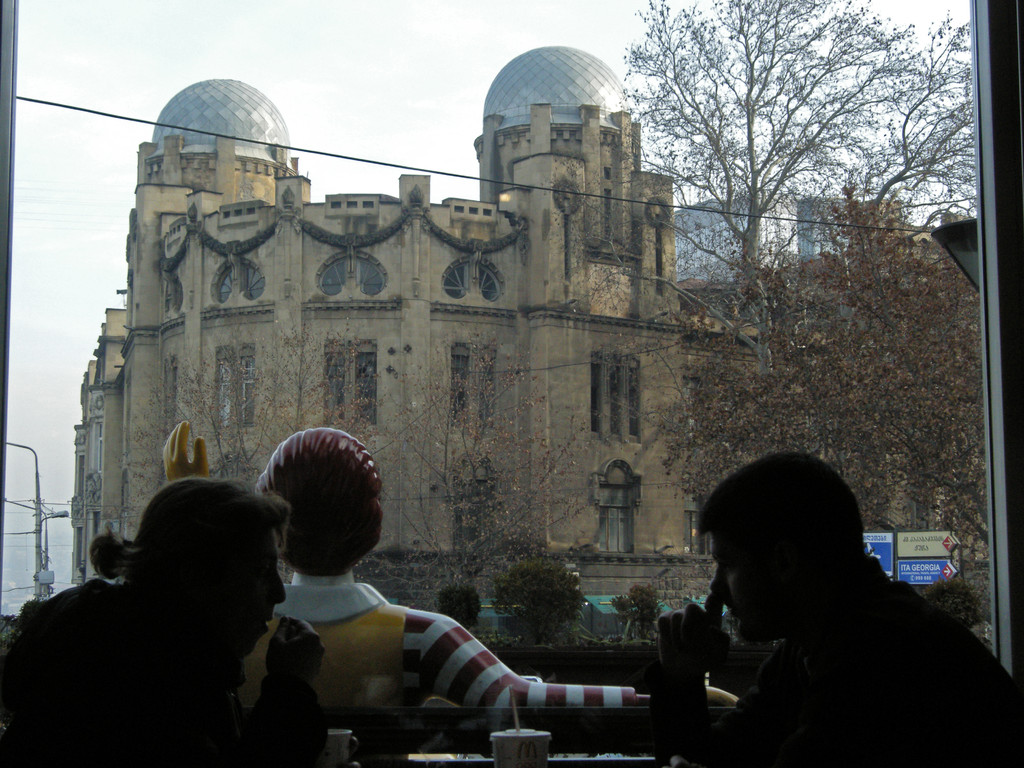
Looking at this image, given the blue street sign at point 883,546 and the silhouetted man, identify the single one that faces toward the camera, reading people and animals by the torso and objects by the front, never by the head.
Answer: the blue street sign

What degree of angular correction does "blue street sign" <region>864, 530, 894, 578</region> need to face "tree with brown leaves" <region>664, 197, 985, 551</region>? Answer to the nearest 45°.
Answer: approximately 180°

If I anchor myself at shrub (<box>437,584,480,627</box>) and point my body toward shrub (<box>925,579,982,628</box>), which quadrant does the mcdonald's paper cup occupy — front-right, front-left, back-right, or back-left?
front-right

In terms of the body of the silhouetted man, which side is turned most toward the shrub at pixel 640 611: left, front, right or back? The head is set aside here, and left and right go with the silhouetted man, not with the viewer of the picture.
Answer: right

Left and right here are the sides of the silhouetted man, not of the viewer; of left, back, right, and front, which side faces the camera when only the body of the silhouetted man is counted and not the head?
left

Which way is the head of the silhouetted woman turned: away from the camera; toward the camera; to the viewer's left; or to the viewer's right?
to the viewer's right

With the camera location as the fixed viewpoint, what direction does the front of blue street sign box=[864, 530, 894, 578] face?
facing the viewer

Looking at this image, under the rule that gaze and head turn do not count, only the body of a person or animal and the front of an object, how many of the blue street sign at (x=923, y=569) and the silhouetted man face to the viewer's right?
0

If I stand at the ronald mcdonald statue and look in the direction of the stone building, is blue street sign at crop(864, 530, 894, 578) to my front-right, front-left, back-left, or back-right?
front-right

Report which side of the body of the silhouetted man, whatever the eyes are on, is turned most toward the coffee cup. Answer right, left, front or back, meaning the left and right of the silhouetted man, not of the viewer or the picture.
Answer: front

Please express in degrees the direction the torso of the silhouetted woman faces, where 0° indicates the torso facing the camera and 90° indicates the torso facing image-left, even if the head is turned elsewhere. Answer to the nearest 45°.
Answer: approximately 270°

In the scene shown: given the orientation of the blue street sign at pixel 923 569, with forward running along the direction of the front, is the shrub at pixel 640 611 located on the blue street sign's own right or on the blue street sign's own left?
on the blue street sign's own right

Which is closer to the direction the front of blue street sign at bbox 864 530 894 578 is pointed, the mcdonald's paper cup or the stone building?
the mcdonald's paper cup

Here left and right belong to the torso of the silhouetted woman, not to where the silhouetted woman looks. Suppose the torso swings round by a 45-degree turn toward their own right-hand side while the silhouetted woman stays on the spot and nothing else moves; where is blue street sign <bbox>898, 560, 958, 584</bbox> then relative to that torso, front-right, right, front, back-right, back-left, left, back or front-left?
left

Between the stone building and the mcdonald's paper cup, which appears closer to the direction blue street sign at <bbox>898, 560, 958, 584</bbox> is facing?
the mcdonald's paper cup
